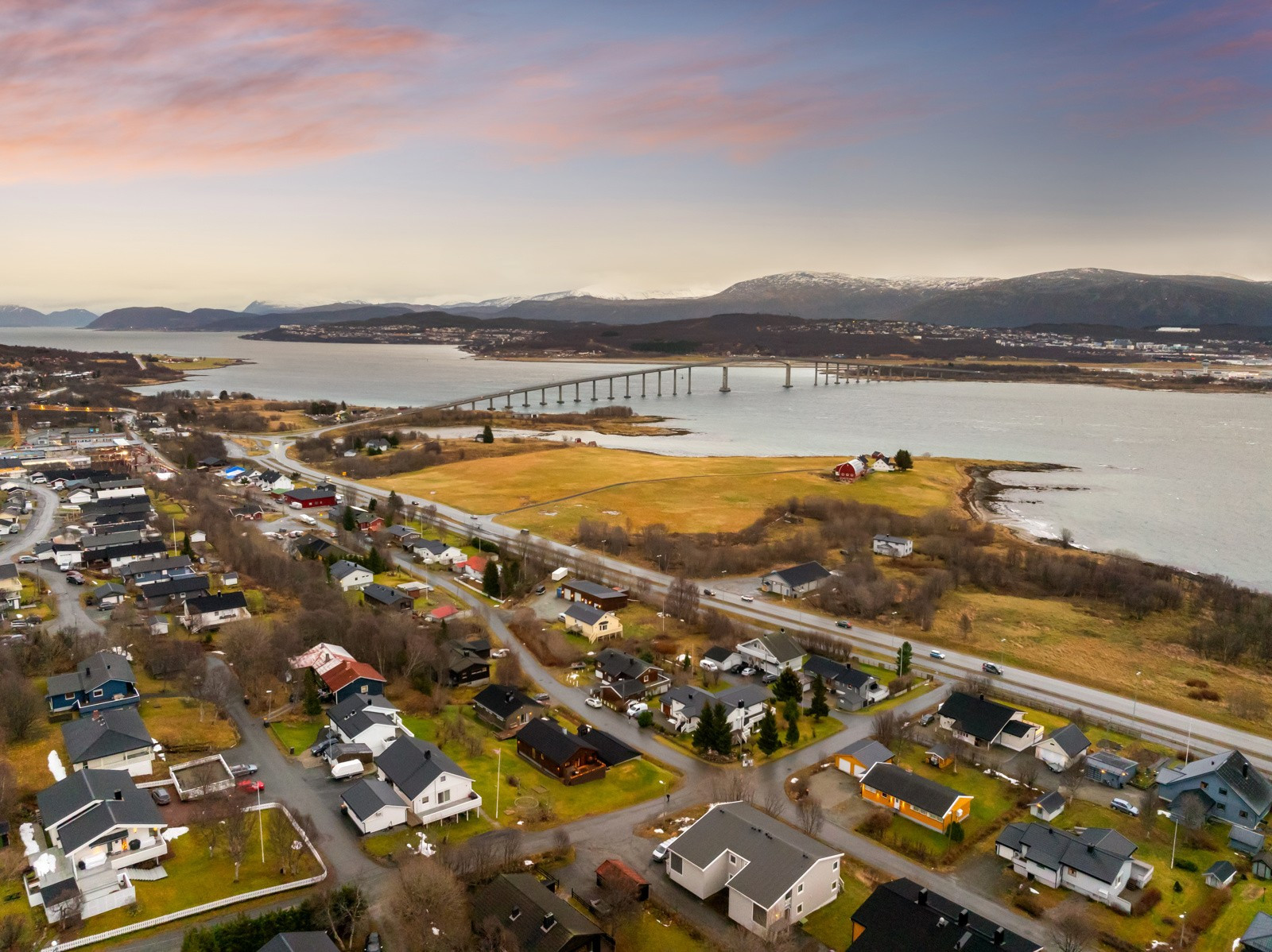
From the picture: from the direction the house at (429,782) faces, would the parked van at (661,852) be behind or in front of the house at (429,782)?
in front

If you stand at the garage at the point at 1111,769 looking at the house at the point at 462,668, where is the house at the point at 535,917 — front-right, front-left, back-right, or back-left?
front-left

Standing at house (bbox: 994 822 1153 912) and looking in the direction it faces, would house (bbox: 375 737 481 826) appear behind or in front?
in front

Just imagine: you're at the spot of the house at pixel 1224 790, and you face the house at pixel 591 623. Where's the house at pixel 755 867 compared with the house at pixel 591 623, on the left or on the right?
left

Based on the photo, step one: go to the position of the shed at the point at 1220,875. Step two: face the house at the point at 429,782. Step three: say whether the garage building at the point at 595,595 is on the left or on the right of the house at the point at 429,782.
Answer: right

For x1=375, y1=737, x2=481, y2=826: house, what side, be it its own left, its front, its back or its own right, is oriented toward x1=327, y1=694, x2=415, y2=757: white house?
back

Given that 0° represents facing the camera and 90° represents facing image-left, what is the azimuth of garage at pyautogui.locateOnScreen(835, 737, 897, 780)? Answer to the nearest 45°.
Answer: approximately 45°

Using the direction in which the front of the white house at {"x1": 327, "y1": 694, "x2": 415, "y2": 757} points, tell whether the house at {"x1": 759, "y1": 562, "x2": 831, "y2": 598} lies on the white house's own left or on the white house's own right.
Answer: on the white house's own left

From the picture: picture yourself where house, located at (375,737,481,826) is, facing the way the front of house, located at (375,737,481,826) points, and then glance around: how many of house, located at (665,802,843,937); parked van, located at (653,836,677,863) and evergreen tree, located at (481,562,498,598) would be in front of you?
2

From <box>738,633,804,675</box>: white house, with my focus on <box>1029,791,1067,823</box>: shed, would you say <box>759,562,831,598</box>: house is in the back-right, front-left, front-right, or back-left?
back-left

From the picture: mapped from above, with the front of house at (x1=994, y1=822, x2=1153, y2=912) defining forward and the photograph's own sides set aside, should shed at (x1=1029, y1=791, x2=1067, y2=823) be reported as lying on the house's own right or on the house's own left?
on the house's own right

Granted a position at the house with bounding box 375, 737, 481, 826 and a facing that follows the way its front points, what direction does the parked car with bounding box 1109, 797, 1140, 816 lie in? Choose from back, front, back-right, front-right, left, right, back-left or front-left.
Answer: front-left

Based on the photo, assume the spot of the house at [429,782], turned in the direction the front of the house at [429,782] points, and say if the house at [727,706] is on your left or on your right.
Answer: on your left

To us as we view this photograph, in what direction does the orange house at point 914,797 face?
facing the viewer and to the left of the viewer
